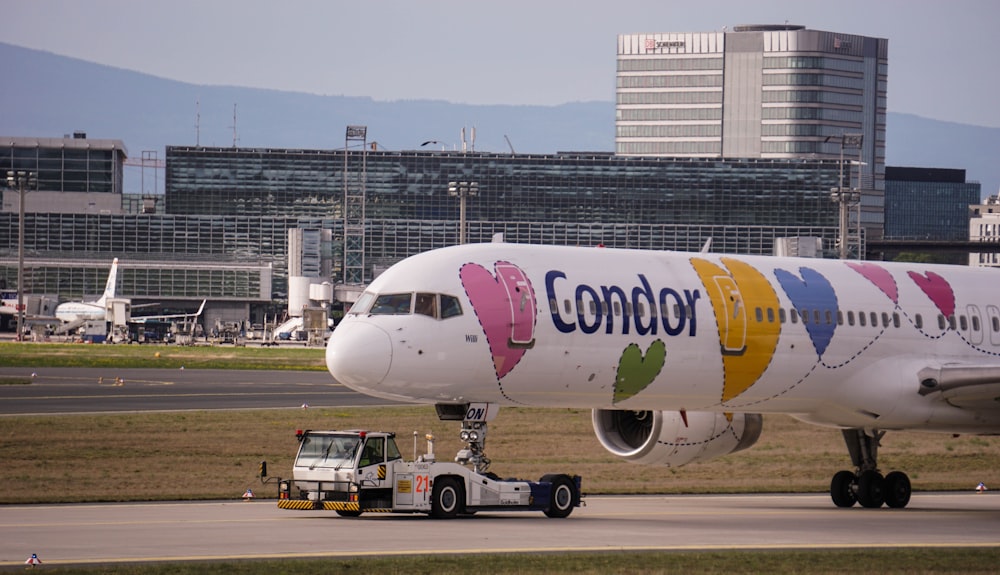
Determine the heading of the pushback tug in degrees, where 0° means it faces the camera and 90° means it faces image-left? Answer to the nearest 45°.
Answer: approximately 45°

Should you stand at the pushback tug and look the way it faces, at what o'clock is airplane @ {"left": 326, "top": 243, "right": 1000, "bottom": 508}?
The airplane is roughly at 7 o'clock from the pushback tug.

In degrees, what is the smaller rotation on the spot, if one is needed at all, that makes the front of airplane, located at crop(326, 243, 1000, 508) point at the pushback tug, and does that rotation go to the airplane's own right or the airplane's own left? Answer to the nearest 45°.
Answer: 0° — it already faces it

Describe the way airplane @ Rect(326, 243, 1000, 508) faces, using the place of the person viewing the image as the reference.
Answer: facing the viewer and to the left of the viewer

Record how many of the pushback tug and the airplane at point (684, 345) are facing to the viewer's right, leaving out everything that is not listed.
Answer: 0
